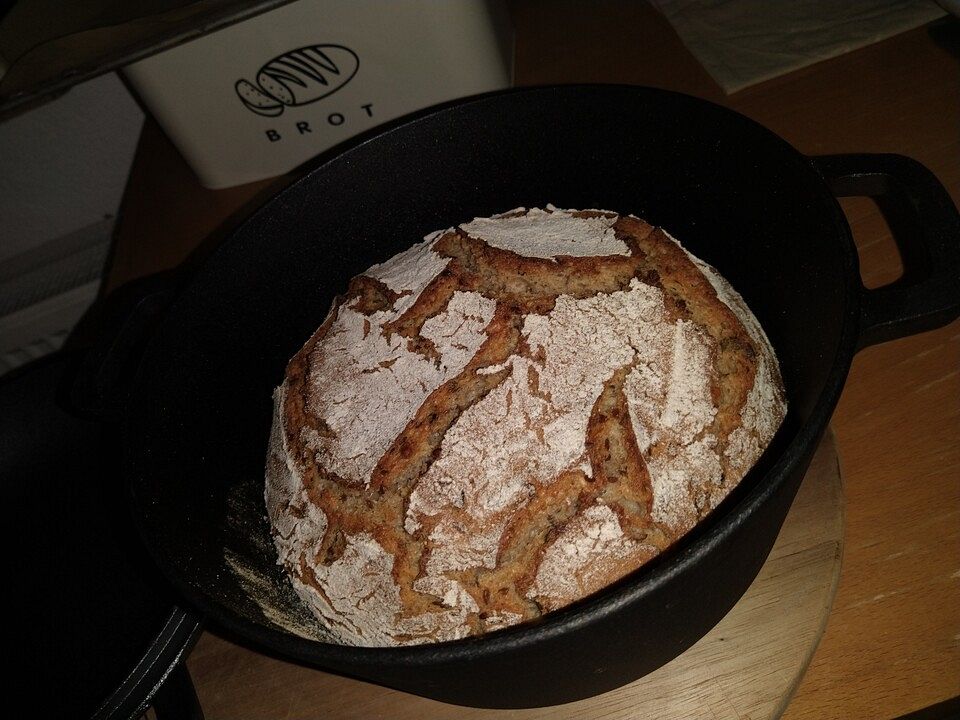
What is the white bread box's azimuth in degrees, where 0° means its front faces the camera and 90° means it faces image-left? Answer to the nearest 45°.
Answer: approximately 0°
